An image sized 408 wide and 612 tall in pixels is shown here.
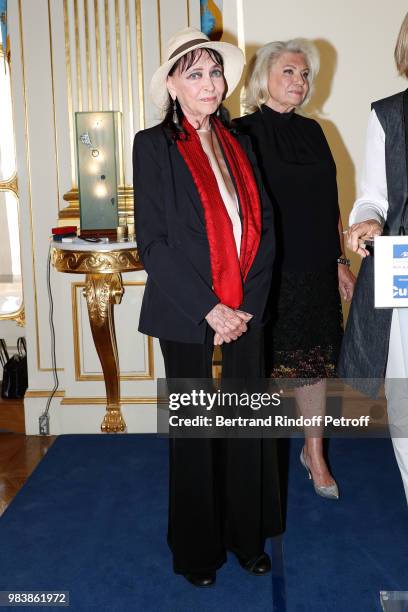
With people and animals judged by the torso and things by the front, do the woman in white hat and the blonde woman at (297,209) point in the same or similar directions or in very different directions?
same or similar directions

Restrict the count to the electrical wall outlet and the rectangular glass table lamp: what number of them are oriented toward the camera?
2

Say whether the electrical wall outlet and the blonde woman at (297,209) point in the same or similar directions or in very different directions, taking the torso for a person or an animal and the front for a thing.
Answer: same or similar directions

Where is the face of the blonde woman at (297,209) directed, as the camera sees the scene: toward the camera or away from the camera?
toward the camera

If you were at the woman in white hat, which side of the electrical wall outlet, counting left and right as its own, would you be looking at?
front

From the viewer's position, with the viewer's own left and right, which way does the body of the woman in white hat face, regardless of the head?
facing the viewer and to the right of the viewer

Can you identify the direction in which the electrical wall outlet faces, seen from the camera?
facing the viewer

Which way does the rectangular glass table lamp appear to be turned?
toward the camera

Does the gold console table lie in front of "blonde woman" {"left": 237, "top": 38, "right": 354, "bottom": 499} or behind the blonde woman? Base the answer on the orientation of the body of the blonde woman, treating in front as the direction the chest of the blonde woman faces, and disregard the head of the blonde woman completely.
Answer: behind
